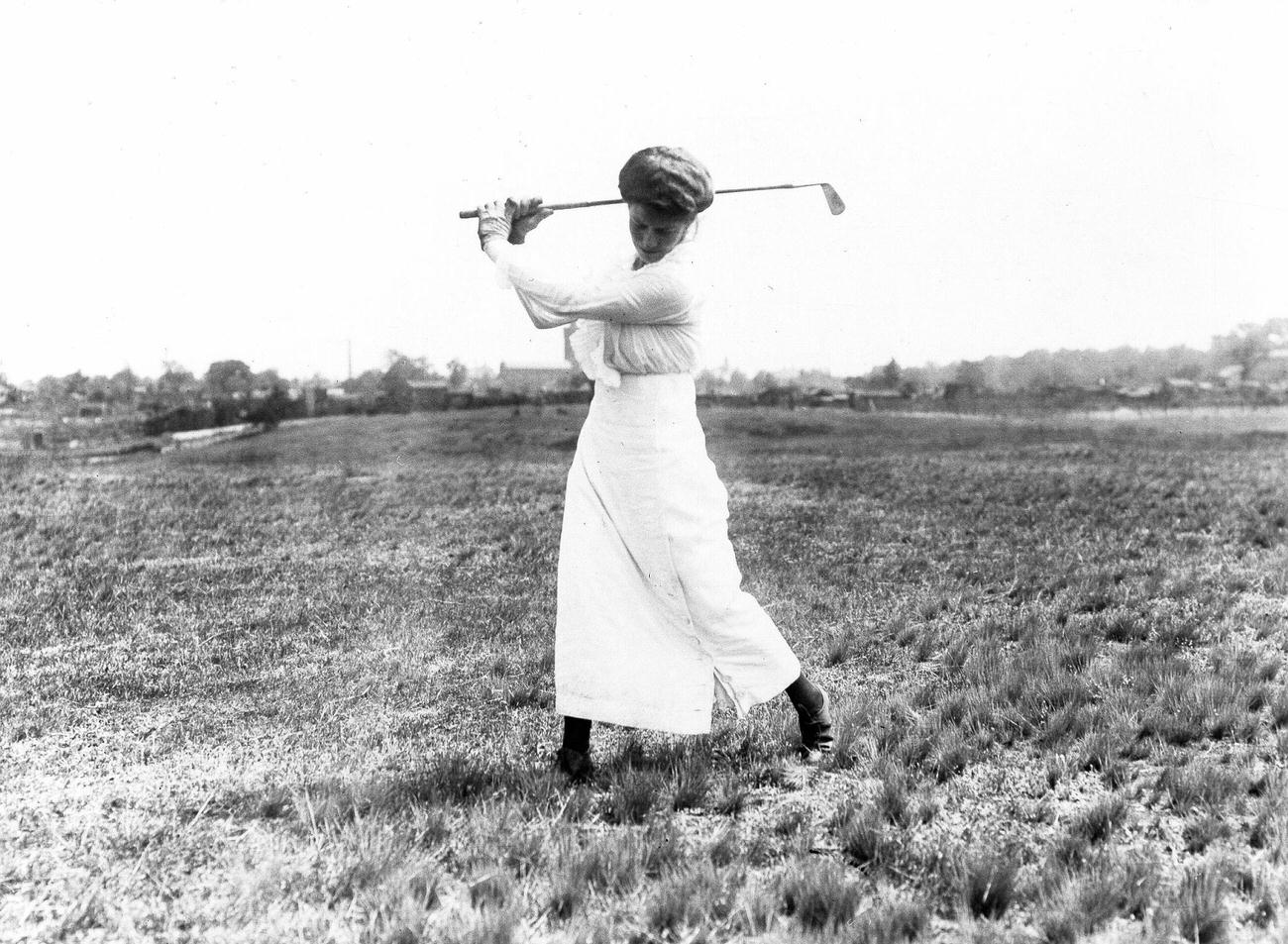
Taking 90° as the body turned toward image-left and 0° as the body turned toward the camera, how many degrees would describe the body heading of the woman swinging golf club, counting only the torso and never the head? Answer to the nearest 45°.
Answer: approximately 45°

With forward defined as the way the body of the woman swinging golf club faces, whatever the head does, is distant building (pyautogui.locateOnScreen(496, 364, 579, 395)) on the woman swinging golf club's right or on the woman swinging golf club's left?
on the woman swinging golf club's right

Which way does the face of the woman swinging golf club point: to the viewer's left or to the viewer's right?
to the viewer's left
